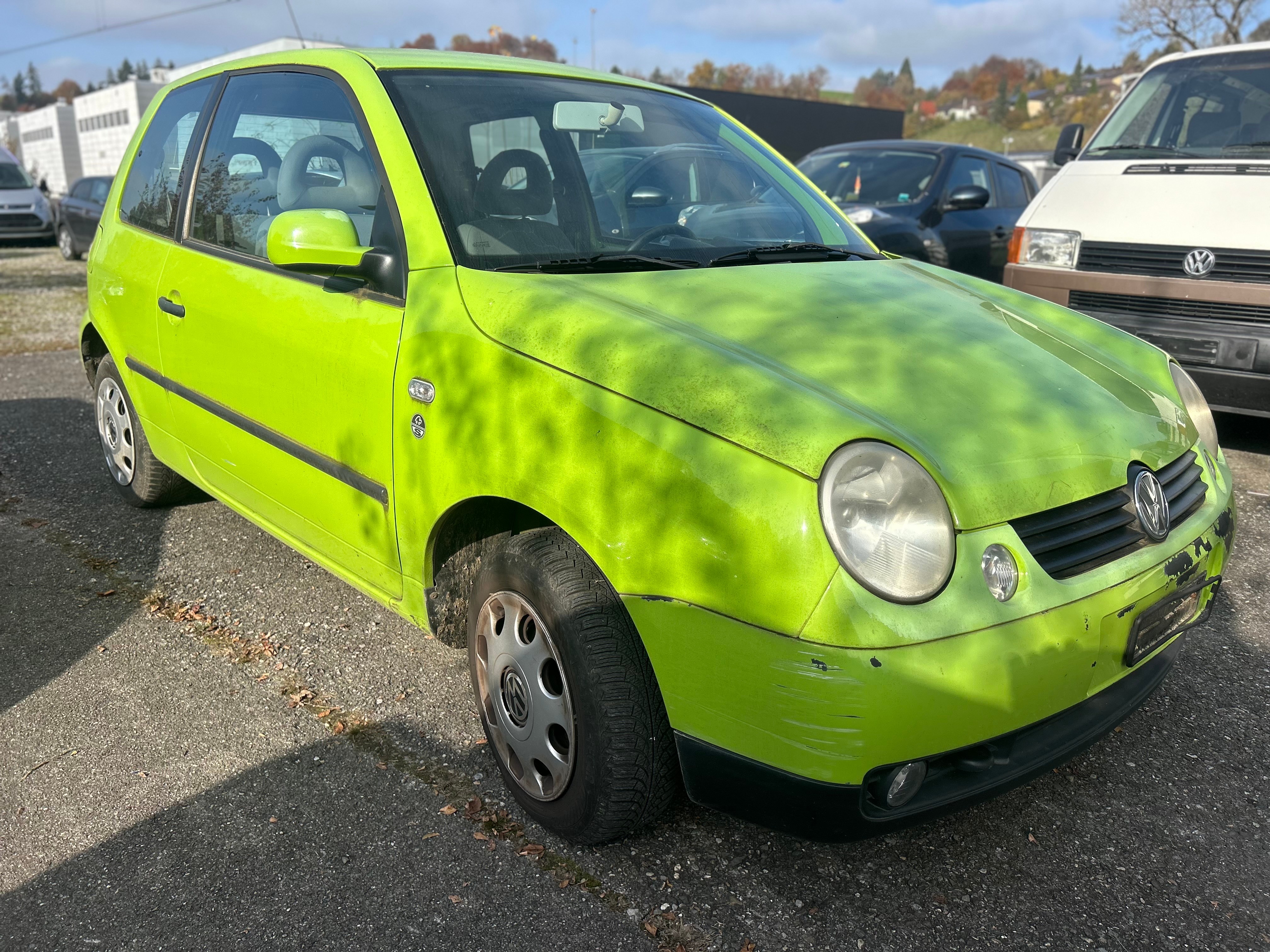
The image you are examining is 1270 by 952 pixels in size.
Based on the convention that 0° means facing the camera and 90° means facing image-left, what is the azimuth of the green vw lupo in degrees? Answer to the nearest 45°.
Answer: approximately 315°

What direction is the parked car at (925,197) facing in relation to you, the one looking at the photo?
facing the viewer and to the left of the viewer

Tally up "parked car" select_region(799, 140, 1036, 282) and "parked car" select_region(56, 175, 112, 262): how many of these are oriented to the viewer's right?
0

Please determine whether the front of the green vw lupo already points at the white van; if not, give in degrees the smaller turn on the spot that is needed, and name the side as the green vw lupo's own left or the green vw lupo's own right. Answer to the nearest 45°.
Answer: approximately 90° to the green vw lupo's own left

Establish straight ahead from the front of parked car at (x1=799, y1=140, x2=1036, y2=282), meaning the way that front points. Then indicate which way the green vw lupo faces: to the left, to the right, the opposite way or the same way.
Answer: to the left

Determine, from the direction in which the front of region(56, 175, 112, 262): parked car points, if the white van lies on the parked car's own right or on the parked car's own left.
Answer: on the parked car's own left

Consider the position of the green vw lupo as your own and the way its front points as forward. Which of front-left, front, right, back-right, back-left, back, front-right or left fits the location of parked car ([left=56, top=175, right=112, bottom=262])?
back

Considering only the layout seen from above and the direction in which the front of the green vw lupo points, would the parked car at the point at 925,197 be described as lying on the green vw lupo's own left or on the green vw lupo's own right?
on the green vw lupo's own left

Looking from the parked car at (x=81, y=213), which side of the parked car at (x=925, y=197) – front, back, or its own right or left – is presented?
right

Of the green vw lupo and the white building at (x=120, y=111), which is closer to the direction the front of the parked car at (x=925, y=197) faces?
the green vw lupo

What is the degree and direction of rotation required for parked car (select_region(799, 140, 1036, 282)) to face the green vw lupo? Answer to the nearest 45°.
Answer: approximately 45° to its left

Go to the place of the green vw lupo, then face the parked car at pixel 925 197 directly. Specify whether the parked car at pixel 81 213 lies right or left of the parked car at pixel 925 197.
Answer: left

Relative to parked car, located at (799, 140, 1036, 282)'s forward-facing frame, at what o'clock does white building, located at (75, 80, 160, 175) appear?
The white building is roughly at 3 o'clock from the parked car.
